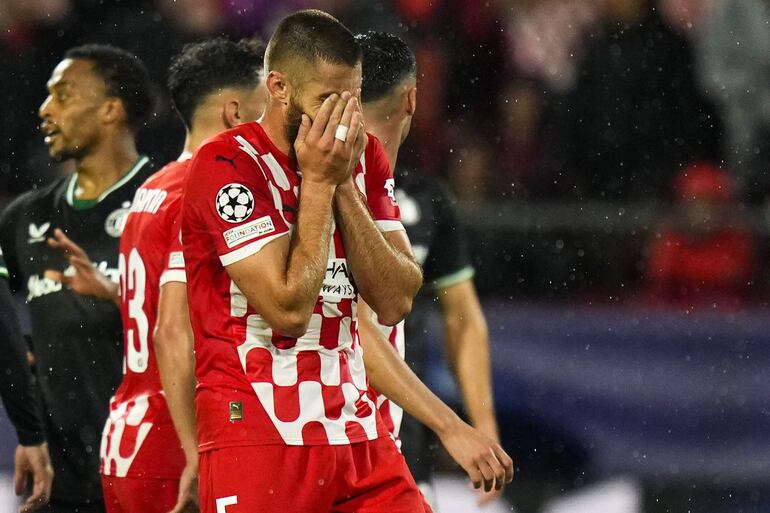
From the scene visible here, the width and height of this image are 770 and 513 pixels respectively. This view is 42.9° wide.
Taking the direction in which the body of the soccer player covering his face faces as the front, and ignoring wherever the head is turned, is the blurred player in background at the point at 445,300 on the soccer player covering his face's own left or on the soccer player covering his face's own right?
on the soccer player covering his face's own left

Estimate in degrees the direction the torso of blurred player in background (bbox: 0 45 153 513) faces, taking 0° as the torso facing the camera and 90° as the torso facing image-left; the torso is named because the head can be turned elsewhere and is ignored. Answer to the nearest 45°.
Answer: approximately 45°

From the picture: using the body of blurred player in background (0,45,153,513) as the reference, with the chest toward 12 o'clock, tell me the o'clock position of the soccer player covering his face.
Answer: The soccer player covering his face is roughly at 10 o'clock from the blurred player in background.

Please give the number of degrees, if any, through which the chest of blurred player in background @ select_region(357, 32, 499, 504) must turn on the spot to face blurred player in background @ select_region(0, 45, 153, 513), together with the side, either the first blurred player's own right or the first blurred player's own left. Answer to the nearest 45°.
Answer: approximately 90° to the first blurred player's own left

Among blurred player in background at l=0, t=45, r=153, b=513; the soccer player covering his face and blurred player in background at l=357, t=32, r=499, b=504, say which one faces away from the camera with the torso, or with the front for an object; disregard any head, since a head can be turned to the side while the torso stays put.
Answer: blurred player in background at l=357, t=32, r=499, b=504

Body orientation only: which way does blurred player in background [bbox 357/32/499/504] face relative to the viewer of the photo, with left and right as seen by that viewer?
facing away from the viewer

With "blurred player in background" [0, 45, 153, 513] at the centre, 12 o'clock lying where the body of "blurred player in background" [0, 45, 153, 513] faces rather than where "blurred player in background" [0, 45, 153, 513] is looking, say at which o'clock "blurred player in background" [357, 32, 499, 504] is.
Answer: "blurred player in background" [357, 32, 499, 504] is roughly at 8 o'clock from "blurred player in background" [0, 45, 153, 513].

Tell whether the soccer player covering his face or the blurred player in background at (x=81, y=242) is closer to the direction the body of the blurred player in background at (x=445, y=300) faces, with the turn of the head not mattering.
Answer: the blurred player in background

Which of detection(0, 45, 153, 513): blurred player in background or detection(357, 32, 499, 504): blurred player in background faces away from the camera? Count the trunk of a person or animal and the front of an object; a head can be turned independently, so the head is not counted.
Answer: detection(357, 32, 499, 504): blurred player in background

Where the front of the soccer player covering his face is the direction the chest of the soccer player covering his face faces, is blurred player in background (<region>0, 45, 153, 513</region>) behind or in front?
behind
